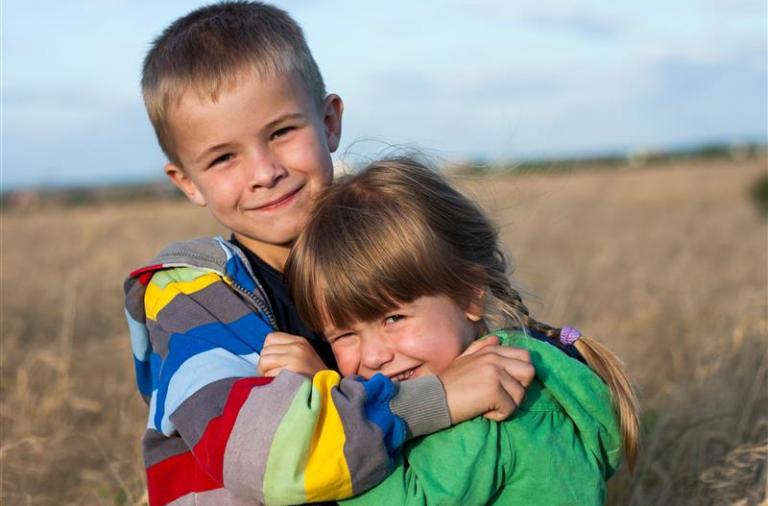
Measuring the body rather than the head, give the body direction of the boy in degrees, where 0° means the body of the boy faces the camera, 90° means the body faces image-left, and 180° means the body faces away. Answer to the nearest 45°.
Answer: approximately 315°
